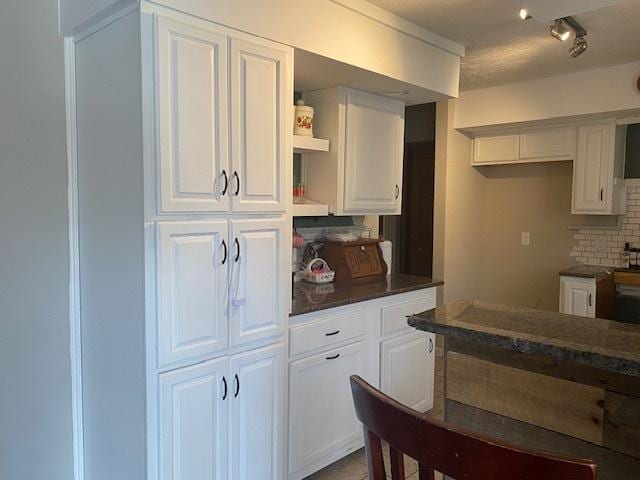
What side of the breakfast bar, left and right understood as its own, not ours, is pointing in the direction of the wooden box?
right

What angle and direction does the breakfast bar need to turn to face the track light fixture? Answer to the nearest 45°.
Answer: approximately 135° to its right

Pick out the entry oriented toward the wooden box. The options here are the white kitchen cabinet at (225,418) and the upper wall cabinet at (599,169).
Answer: the upper wall cabinet

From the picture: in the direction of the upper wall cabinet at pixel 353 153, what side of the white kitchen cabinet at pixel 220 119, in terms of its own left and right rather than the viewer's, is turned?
left

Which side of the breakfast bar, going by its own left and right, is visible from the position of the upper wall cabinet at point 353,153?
right

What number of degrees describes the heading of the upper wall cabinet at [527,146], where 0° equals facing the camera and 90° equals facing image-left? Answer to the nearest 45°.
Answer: approximately 45°

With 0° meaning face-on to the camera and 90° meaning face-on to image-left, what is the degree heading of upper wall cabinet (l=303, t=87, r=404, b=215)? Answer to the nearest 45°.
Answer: approximately 315°

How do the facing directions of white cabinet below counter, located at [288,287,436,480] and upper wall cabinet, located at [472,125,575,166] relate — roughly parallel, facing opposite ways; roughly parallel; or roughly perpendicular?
roughly perpendicular
